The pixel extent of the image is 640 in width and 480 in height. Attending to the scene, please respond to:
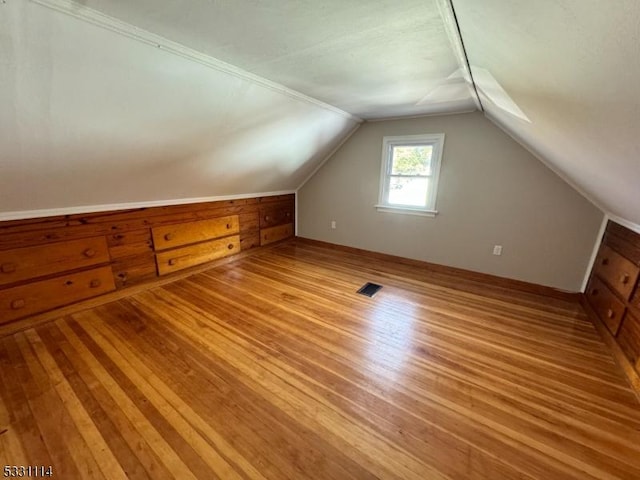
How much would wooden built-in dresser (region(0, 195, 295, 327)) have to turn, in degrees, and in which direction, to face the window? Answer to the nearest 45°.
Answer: approximately 45° to its left

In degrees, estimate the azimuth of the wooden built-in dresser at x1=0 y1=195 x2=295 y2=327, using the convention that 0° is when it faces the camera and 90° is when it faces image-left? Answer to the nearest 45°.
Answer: approximately 315°

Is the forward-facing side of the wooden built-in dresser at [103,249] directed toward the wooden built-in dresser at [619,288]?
yes
